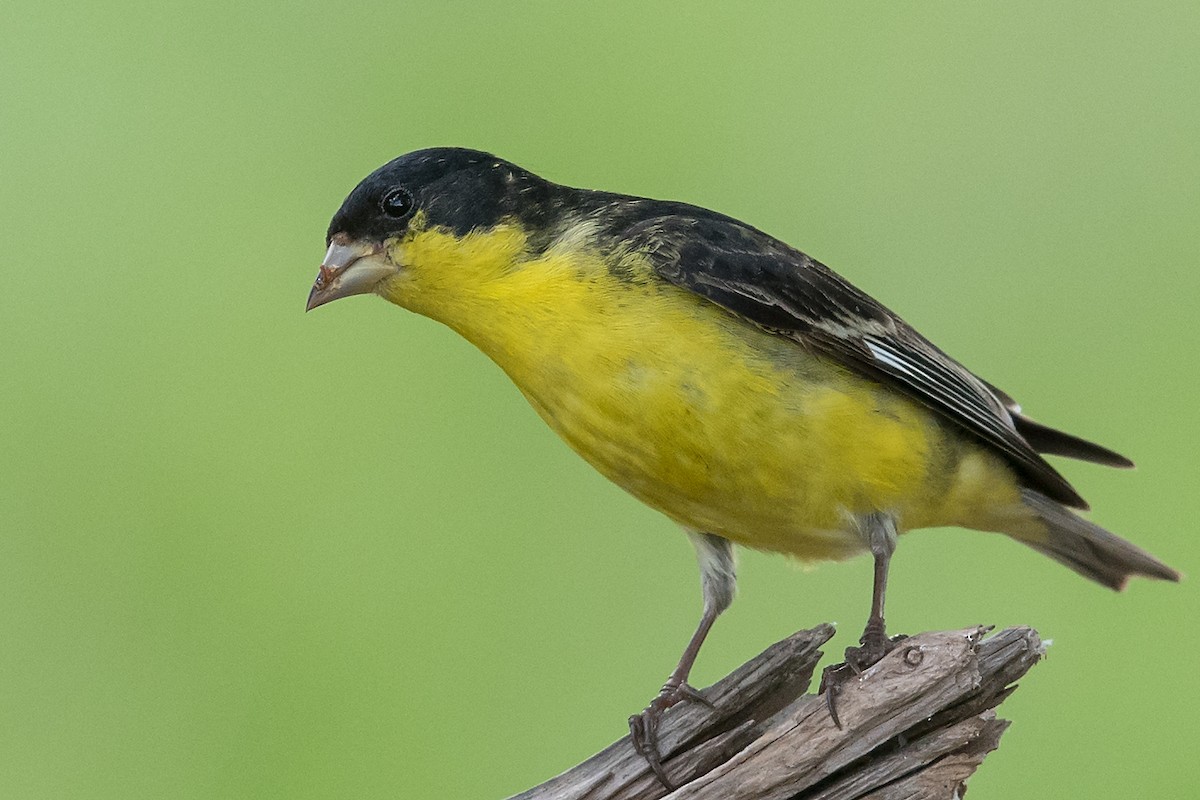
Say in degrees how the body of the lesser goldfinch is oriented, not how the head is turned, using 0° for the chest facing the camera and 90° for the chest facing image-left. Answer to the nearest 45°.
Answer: approximately 90°
